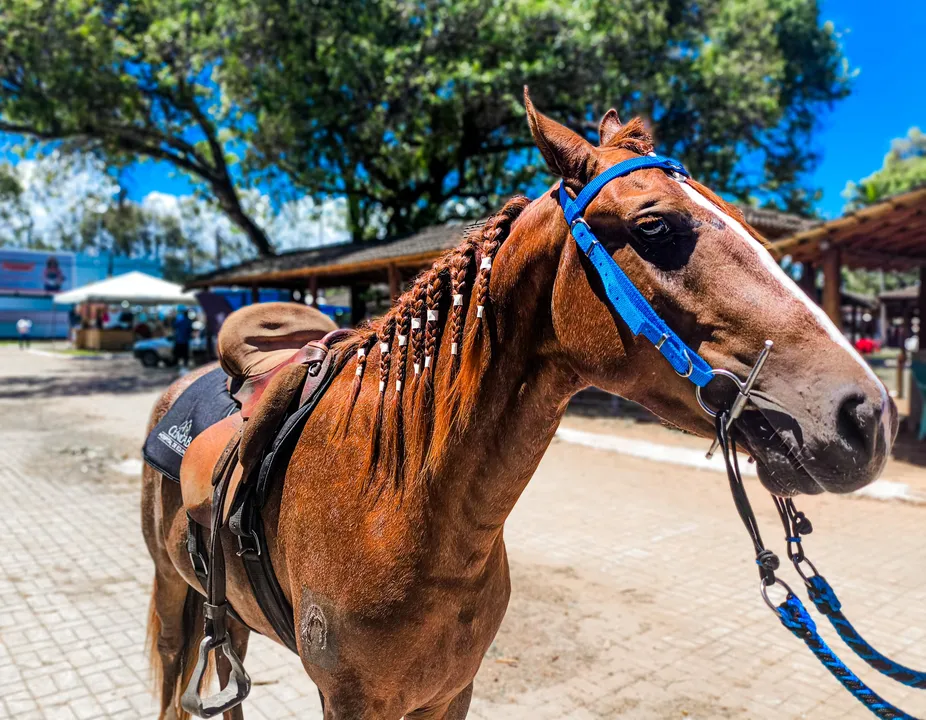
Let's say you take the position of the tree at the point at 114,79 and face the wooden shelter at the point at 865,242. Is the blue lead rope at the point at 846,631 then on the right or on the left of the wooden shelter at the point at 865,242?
right

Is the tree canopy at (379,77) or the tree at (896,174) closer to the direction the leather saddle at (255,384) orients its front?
the tree

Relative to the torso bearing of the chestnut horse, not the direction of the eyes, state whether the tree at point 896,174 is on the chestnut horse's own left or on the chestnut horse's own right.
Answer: on the chestnut horse's own left

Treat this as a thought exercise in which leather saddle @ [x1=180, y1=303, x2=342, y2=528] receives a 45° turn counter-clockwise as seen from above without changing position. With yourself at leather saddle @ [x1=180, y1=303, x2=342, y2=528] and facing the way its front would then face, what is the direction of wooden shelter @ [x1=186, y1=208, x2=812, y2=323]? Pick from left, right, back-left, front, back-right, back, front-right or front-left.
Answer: left

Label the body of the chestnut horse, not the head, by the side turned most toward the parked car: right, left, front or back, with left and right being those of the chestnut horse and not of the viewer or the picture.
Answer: back

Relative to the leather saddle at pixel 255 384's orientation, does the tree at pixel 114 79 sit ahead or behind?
behind

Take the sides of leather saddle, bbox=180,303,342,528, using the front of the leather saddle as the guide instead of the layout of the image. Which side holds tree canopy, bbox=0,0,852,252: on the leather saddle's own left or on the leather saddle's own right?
on the leather saddle's own left

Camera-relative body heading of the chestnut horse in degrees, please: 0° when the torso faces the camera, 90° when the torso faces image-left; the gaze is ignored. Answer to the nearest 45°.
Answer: approximately 315°

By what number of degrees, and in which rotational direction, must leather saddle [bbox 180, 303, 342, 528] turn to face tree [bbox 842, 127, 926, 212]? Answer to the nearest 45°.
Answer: approximately 90° to its left

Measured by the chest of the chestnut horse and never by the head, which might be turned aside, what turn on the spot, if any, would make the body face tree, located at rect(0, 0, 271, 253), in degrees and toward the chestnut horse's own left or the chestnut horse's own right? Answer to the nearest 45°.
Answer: approximately 180°

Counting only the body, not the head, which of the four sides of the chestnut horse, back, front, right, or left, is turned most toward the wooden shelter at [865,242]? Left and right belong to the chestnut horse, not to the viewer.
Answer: left

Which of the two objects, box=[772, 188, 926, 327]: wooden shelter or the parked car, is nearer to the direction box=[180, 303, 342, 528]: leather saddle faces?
the wooden shelter

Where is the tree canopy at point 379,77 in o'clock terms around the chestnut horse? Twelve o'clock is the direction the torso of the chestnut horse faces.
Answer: The tree canopy is roughly at 7 o'clock from the chestnut horse.
